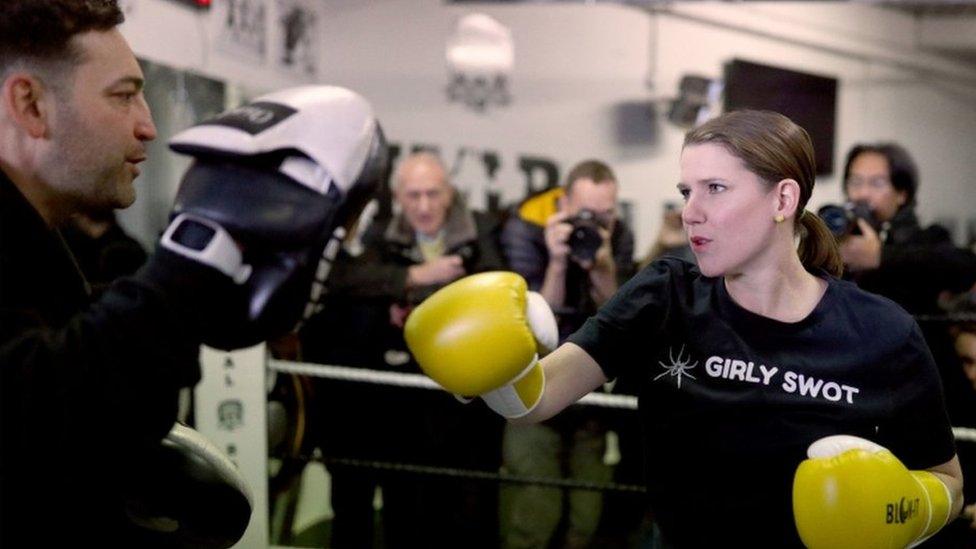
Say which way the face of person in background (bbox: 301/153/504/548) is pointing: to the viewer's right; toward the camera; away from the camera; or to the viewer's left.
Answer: toward the camera

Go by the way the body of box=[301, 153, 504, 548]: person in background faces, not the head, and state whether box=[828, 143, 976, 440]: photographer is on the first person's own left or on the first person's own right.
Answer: on the first person's own left

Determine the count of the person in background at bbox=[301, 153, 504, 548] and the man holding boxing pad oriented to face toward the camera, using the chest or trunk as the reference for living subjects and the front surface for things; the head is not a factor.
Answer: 1

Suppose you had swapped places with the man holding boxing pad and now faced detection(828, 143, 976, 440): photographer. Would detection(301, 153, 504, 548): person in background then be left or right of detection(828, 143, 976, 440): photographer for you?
left

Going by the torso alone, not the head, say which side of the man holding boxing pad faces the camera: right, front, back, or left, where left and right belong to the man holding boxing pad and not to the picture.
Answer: right

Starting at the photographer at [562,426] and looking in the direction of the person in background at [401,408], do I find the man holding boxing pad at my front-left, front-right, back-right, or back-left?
front-left

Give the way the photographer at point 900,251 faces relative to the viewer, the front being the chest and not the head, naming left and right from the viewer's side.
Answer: facing the viewer and to the left of the viewer

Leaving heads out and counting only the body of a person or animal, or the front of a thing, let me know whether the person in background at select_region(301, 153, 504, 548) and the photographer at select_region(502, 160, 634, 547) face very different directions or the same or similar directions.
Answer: same or similar directions

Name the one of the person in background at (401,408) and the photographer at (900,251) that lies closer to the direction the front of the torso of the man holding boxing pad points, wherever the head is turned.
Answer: the photographer

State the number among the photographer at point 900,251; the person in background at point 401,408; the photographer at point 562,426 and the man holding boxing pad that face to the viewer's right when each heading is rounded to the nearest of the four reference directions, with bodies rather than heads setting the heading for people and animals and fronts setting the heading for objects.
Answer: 1

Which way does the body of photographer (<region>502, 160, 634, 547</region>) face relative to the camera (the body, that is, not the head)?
toward the camera
